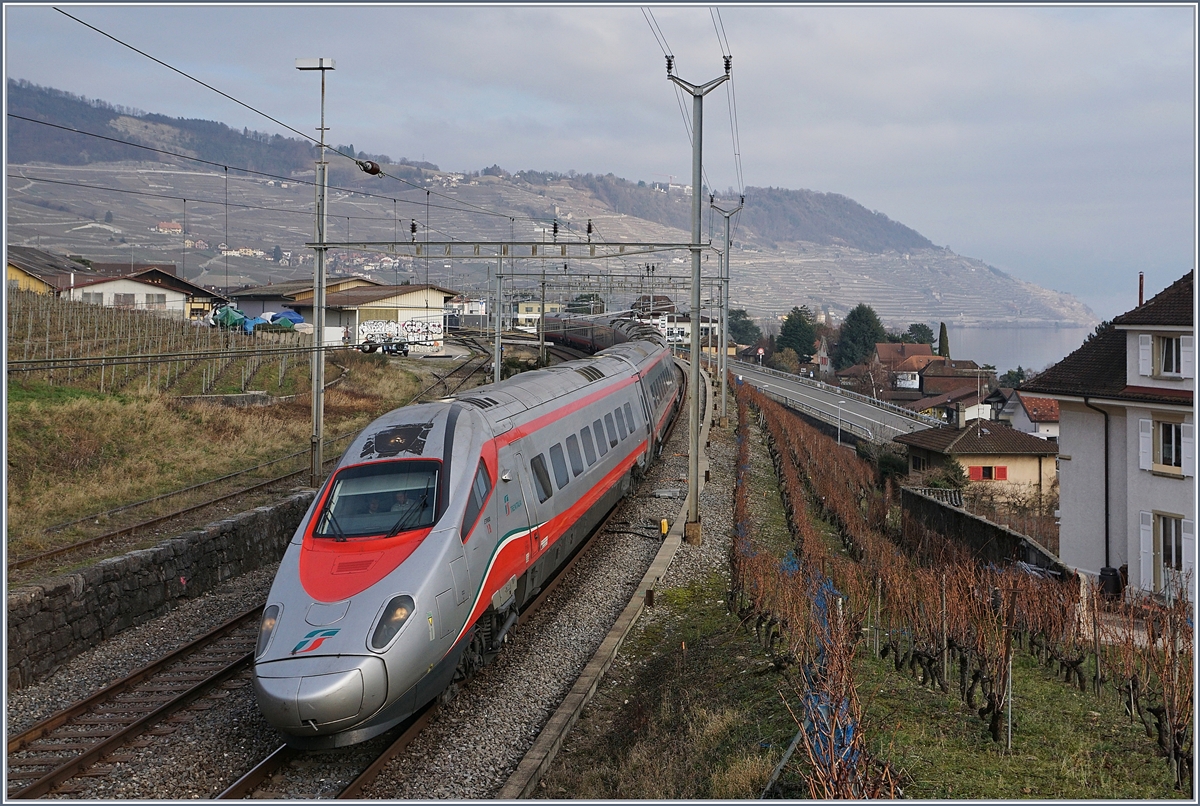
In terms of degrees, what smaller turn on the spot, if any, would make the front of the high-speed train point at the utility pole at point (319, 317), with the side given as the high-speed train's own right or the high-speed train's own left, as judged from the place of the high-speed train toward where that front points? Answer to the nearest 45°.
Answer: approximately 135° to the high-speed train's own right

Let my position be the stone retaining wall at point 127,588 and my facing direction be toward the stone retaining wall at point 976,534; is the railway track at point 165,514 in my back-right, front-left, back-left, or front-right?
front-left

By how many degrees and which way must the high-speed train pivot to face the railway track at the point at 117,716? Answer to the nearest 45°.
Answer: approximately 45° to its right

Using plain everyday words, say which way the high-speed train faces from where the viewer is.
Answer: facing the viewer and to the left of the viewer

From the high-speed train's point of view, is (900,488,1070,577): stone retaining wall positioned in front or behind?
behind

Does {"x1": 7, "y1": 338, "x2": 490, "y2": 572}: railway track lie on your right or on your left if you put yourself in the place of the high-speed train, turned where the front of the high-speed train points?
on your right

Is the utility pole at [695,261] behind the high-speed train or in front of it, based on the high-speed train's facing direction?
behind

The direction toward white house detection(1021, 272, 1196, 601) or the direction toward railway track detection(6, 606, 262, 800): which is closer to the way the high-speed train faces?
the railway track

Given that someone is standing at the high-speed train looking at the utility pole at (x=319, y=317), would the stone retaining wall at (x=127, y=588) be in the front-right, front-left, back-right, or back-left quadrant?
front-left
